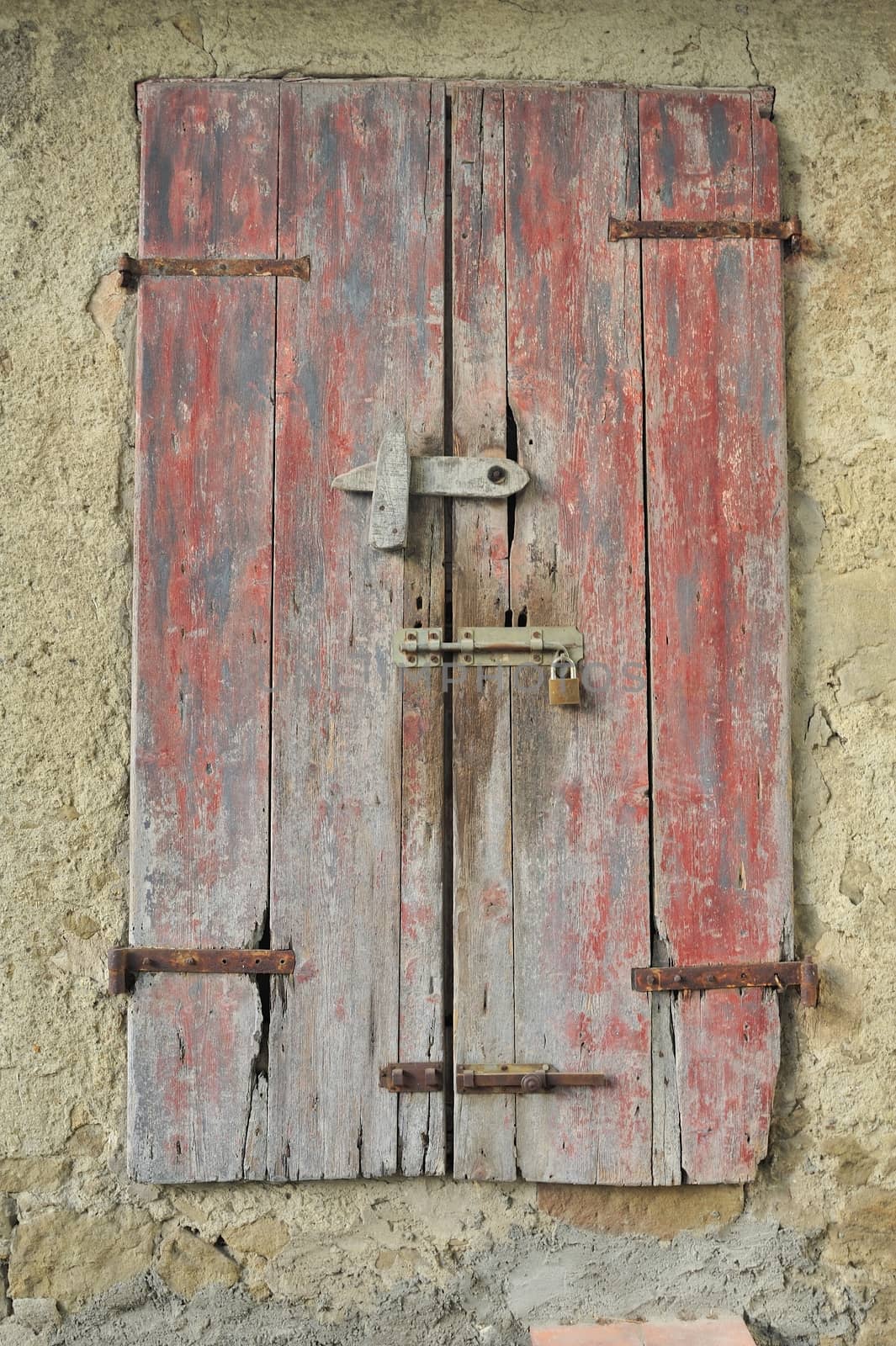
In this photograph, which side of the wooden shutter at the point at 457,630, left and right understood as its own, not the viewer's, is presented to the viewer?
front
